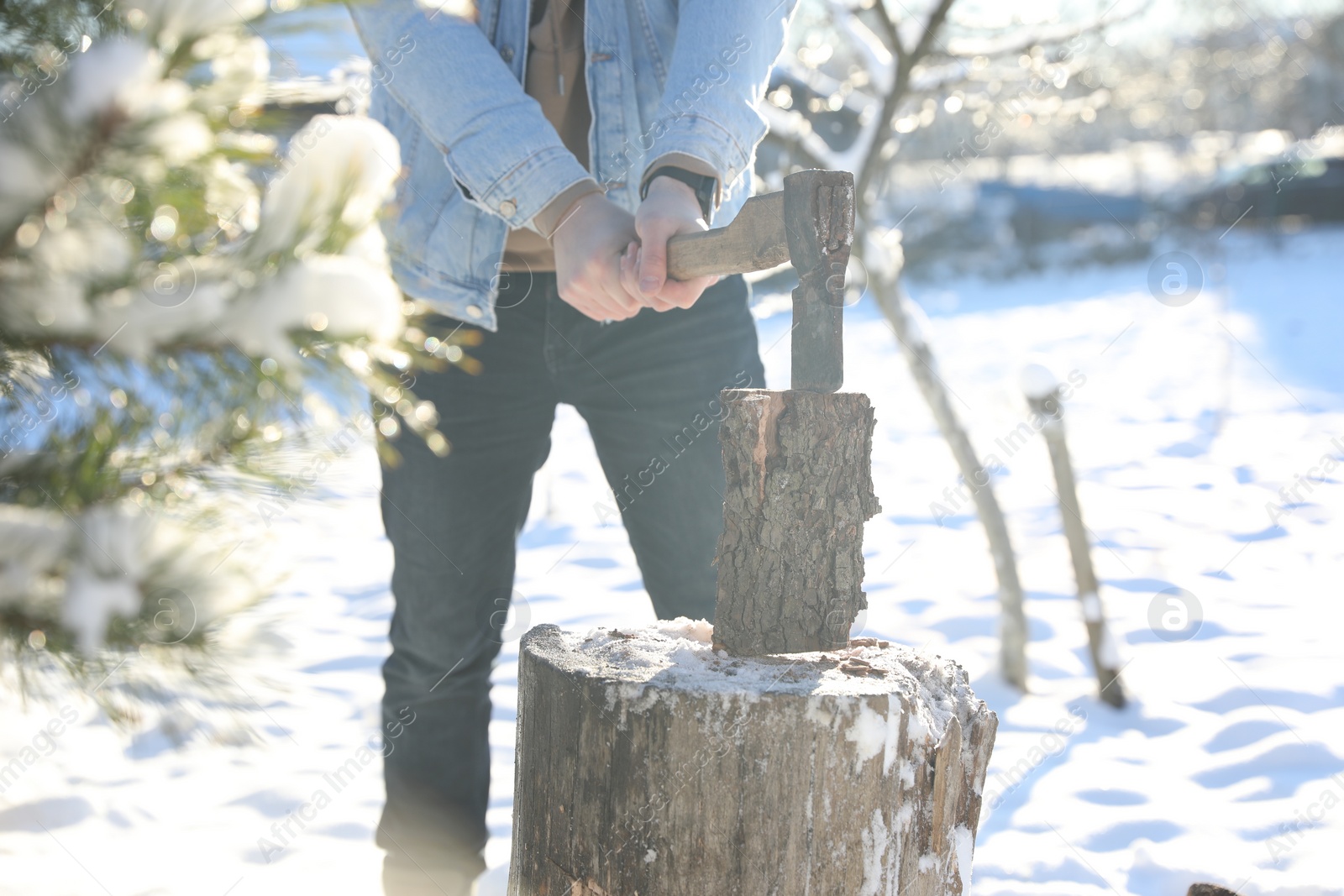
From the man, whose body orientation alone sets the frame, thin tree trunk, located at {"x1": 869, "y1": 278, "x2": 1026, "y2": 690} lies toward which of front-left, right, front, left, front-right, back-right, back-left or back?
back-left

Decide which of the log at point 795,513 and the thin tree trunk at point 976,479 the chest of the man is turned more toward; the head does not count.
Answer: the log

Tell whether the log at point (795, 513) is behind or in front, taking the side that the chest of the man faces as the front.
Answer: in front

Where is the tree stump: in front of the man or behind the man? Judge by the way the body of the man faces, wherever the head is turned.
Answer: in front

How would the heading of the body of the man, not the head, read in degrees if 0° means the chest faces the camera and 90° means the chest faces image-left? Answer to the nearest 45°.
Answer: approximately 0°

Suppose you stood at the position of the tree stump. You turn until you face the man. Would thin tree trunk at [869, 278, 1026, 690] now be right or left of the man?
right

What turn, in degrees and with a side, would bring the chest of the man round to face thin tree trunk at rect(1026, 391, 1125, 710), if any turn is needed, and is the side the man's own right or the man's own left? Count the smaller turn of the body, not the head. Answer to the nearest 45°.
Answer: approximately 135° to the man's own left

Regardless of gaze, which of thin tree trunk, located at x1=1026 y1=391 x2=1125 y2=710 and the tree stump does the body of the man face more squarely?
the tree stump
